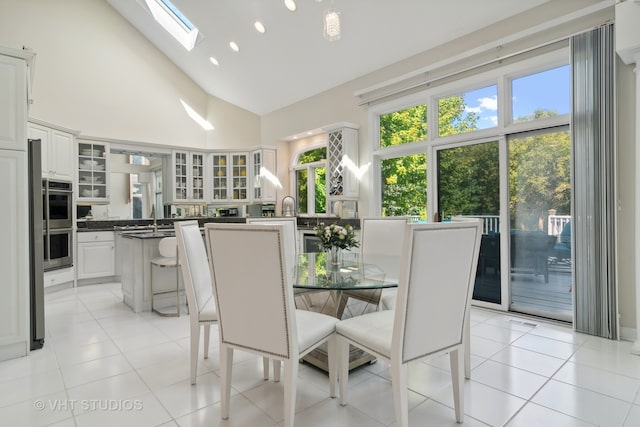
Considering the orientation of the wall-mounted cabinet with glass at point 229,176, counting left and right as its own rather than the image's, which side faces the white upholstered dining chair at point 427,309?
front

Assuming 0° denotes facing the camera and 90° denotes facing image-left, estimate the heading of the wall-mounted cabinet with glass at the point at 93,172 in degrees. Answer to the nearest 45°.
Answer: approximately 0°

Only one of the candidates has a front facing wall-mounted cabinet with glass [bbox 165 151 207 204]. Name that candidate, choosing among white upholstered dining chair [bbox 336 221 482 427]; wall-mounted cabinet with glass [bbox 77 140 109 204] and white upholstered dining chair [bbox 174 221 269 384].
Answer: white upholstered dining chair [bbox 336 221 482 427]

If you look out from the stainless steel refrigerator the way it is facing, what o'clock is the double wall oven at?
The double wall oven is roughly at 9 o'clock from the stainless steel refrigerator.

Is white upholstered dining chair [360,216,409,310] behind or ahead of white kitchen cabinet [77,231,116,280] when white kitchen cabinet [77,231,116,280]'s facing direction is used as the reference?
ahead

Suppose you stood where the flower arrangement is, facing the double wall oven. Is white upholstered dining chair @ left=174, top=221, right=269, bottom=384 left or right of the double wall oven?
left

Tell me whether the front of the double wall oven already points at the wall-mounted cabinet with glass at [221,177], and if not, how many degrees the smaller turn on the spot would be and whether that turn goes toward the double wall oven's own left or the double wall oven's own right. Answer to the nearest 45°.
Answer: approximately 45° to the double wall oven's own left

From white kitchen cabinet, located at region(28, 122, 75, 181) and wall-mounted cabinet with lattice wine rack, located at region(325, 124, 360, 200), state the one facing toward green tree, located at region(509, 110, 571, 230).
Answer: the white kitchen cabinet

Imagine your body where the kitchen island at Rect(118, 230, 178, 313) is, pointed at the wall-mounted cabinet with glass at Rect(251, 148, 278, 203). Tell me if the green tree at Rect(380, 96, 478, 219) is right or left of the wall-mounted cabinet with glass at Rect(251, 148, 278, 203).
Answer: right

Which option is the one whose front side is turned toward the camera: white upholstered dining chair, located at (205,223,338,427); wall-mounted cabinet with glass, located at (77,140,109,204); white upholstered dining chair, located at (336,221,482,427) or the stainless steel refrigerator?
the wall-mounted cabinet with glass

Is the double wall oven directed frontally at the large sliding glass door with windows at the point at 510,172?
yes

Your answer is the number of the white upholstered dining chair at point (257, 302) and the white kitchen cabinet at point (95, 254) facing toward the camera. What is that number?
1

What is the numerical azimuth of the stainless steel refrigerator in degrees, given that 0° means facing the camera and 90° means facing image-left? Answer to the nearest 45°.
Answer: approximately 270°

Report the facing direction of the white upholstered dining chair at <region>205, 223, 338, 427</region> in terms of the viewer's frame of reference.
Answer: facing away from the viewer and to the right of the viewer
